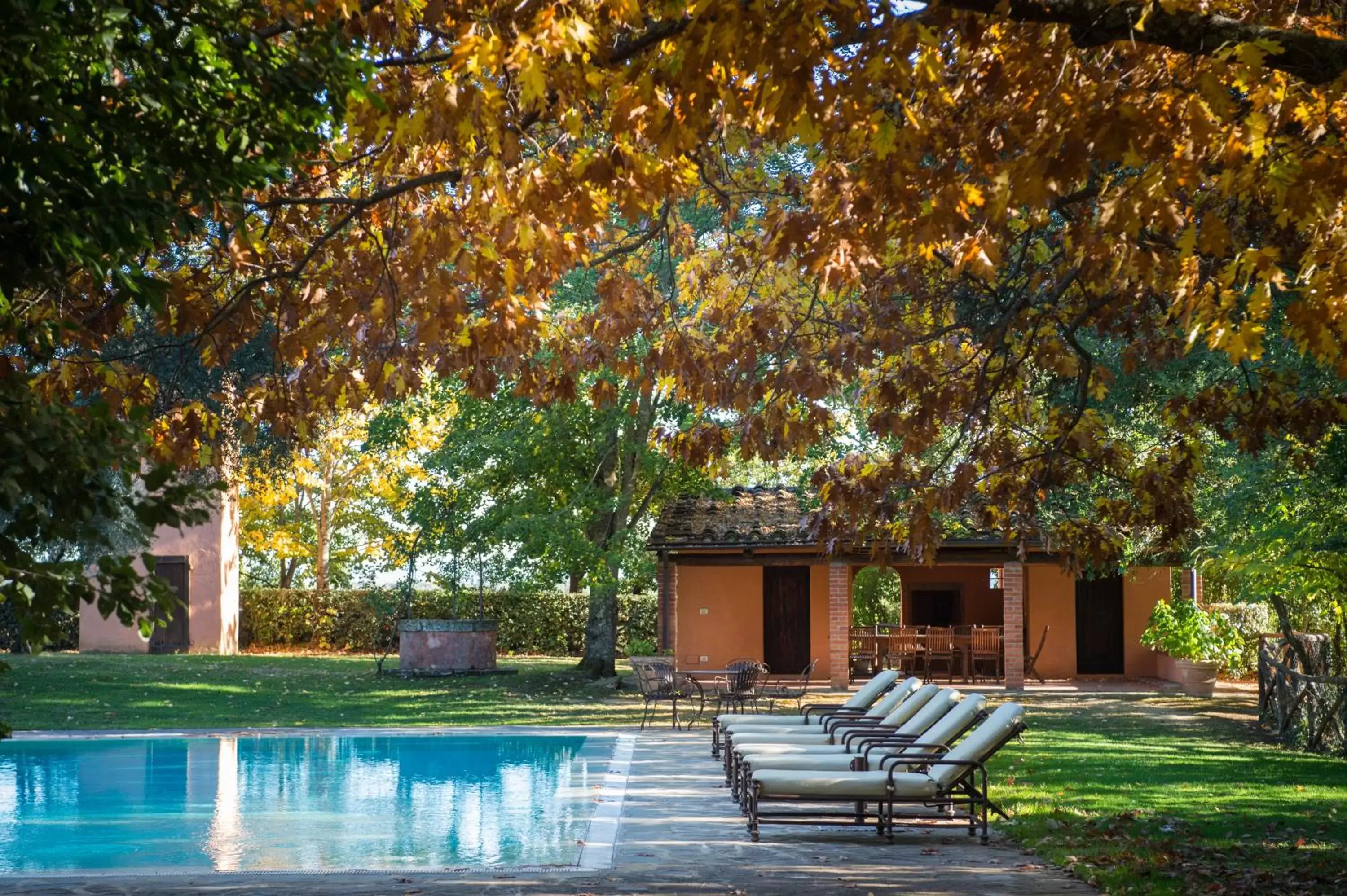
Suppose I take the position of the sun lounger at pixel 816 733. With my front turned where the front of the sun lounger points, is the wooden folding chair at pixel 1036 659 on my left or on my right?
on my right

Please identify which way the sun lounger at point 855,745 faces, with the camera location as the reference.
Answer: facing to the left of the viewer

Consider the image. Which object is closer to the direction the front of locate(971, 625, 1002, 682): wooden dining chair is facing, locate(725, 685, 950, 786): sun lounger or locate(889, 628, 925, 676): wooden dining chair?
the wooden dining chair

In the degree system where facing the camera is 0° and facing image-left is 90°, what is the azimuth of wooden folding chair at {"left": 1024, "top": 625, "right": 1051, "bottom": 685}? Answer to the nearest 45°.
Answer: approximately 90°

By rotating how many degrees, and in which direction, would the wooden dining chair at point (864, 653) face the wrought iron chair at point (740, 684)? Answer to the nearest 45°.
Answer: approximately 180°

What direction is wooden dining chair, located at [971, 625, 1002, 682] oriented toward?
away from the camera

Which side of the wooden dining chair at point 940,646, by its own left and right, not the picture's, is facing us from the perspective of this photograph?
back

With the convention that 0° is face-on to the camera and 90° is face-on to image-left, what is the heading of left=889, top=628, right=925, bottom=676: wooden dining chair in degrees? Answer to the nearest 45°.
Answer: approximately 180°

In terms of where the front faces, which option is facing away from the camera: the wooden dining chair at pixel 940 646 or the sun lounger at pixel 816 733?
the wooden dining chair

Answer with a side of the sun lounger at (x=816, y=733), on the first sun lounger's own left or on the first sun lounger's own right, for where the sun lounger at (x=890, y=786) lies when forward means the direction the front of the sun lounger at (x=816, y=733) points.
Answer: on the first sun lounger's own left

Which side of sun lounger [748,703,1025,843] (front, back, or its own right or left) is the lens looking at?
left

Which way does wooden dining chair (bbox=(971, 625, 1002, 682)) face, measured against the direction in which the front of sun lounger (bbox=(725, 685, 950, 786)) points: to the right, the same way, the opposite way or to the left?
to the right

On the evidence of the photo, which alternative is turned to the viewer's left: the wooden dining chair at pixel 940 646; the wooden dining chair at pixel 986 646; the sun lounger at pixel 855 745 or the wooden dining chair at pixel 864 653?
the sun lounger

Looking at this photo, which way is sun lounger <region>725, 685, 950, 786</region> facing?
to the viewer's left

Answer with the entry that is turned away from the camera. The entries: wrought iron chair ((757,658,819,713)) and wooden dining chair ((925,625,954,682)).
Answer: the wooden dining chair
